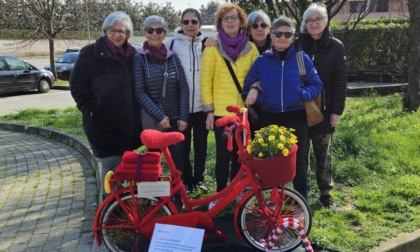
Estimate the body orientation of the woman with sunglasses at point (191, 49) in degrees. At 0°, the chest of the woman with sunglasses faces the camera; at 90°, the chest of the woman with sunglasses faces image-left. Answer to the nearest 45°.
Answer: approximately 0°

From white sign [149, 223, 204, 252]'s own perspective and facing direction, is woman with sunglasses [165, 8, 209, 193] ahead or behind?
behind

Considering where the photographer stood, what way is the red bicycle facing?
facing to the right of the viewer

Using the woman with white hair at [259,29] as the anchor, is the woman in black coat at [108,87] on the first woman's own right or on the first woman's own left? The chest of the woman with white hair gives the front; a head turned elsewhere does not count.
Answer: on the first woman's own right

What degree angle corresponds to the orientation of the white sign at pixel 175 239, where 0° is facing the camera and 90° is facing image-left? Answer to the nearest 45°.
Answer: approximately 0°

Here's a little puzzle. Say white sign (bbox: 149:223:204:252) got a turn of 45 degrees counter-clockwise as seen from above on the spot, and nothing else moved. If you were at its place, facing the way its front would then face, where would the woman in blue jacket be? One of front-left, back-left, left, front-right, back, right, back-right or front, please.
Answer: left

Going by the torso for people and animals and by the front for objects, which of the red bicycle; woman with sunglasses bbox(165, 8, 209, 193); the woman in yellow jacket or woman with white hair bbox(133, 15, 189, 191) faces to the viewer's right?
the red bicycle

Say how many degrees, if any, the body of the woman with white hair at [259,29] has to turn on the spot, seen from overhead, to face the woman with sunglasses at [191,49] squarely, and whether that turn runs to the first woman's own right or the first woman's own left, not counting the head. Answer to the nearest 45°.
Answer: approximately 90° to the first woman's own right
